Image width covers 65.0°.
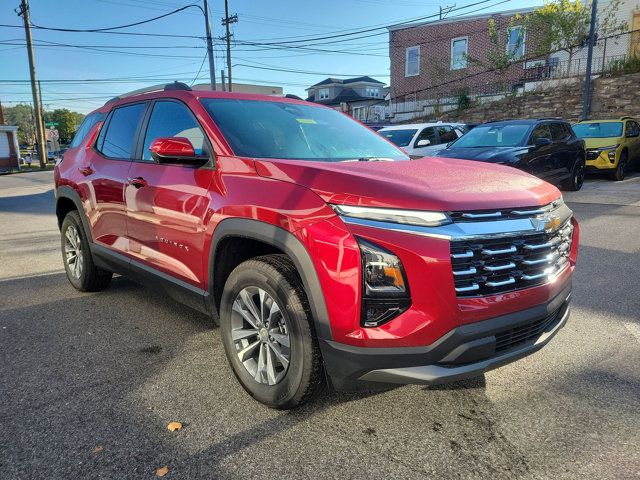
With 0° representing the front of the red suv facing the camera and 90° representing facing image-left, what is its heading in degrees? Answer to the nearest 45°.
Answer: approximately 315°

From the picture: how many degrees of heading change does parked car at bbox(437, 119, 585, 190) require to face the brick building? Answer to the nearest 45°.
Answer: approximately 135° to its right

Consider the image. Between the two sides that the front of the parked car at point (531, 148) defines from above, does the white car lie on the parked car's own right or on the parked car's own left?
on the parked car's own right

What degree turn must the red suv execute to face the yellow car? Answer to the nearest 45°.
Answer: approximately 90° to its left

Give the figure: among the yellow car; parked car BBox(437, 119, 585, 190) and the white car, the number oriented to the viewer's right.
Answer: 0

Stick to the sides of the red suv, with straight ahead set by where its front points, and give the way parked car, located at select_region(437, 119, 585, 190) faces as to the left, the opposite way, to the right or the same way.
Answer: to the right

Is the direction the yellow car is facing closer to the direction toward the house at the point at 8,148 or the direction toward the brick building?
the house

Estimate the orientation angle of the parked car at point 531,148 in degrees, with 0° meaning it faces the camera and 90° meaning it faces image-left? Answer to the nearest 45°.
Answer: approximately 45°

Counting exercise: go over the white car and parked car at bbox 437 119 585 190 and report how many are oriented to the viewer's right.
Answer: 0

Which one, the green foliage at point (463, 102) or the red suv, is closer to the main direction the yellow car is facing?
the red suv

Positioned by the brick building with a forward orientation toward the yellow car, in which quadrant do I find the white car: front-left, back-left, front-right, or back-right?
front-right

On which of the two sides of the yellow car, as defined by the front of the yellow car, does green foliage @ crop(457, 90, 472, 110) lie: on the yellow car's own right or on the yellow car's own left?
on the yellow car's own right

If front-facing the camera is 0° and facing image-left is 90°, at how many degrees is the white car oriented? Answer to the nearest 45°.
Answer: approximately 45°

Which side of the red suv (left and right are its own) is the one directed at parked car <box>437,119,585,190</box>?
left

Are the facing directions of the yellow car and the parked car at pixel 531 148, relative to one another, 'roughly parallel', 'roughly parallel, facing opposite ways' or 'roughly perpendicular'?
roughly parallel

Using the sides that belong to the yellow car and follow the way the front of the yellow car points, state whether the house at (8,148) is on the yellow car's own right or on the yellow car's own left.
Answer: on the yellow car's own right
